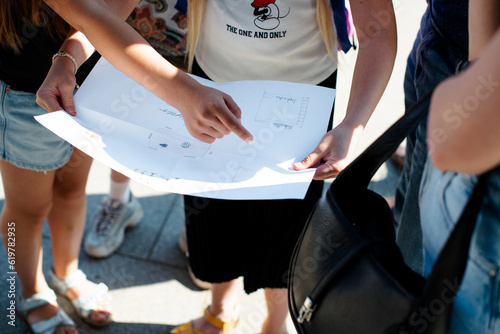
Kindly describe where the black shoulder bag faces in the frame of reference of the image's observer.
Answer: facing the viewer and to the left of the viewer
